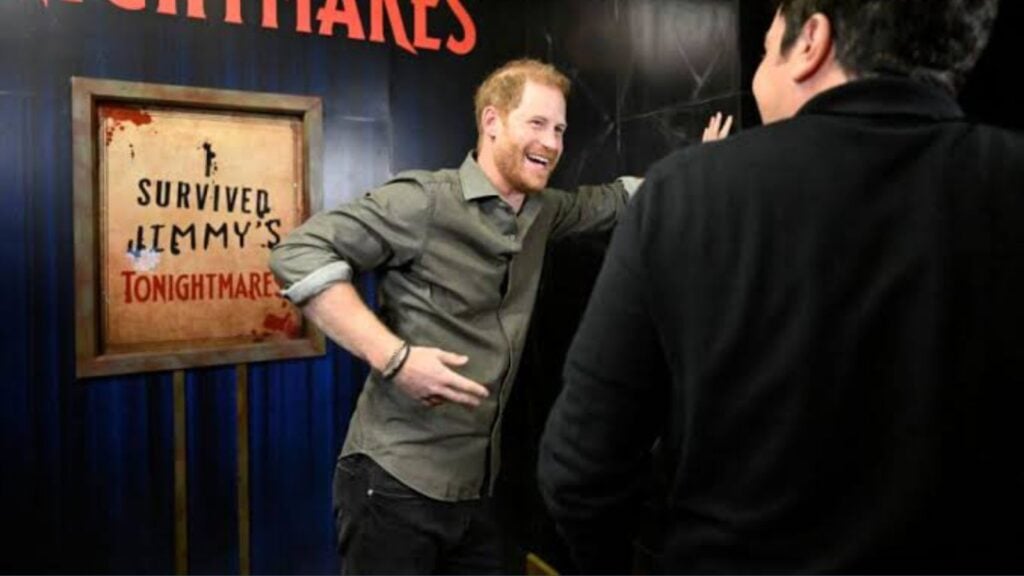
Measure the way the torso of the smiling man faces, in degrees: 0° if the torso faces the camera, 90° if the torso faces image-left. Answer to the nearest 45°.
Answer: approximately 315°

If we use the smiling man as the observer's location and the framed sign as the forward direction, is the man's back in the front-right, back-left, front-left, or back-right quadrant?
back-left

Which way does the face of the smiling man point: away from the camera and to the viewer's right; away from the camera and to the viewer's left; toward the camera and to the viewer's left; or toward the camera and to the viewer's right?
toward the camera and to the viewer's right

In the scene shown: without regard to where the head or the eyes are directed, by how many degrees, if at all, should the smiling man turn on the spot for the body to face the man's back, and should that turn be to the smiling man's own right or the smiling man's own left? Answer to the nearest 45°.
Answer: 0° — they already face them

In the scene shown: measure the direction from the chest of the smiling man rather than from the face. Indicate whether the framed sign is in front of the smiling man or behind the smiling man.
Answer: behind

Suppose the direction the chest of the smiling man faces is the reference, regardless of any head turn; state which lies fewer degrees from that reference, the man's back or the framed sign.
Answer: the man's back
